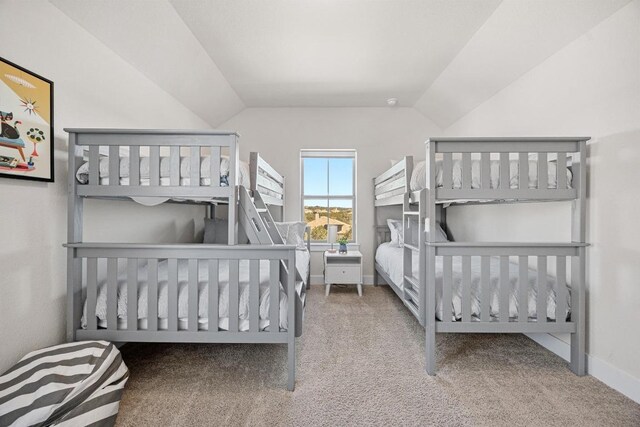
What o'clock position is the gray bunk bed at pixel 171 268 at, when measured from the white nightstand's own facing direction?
The gray bunk bed is roughly at 1 o'clock from the white nightstand.

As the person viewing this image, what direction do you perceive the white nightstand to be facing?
facing the viewer

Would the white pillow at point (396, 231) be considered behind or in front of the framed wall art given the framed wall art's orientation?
in front

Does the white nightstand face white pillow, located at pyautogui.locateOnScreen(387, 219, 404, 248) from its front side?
no

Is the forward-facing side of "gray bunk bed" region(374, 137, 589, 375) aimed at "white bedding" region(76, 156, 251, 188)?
no

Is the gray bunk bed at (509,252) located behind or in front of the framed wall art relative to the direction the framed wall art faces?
in front

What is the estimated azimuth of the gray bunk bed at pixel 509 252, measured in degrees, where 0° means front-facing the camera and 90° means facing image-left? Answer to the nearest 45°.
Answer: approximately 0°

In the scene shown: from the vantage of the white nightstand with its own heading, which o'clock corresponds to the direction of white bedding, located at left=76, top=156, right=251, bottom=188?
The white bedding is roughly at 1 o'clock from the white nightstand.

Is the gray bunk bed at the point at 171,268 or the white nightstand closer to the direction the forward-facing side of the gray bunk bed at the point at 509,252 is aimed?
the gray bunk bed

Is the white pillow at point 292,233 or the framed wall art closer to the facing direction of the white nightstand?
the framed wall art

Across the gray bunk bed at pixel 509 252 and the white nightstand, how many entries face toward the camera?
2

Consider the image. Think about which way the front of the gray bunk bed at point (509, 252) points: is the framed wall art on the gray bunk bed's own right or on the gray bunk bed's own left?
on the gray bunk bed's own right

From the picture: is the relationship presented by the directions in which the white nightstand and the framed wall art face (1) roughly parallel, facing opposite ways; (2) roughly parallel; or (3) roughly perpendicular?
roughly perpendicular

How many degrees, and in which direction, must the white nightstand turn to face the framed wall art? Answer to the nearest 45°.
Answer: approximately 45° to its right

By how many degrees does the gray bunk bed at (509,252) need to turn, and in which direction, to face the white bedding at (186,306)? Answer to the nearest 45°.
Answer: approximately 45° to its right

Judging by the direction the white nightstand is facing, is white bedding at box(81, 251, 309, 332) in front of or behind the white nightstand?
in front

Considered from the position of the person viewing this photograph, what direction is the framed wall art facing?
facing the viewer and to the right of the viewer

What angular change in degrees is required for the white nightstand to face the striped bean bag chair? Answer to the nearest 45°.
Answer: approximately 45° to its right

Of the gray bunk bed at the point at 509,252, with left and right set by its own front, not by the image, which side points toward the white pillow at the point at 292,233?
right
